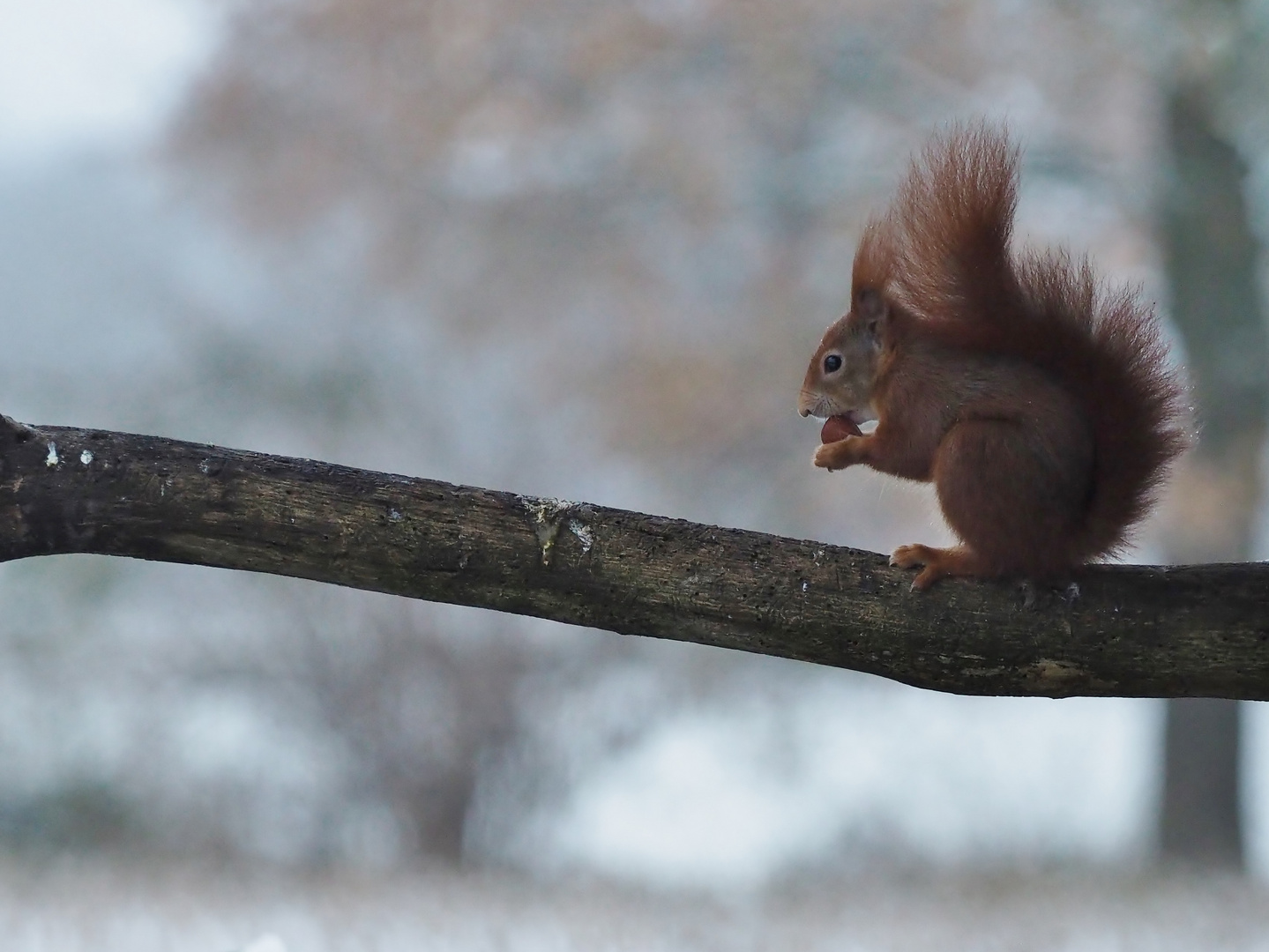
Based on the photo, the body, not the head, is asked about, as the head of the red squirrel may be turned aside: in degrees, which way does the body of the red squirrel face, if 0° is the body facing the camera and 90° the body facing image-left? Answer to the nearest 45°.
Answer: approximately 90°

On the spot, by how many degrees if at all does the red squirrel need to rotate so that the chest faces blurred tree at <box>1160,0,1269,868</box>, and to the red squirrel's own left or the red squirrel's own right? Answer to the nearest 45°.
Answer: approximately 90° to the red squirrel's own right

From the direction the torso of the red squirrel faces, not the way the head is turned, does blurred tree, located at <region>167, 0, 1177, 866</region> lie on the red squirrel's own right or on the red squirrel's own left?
on the red squirrel's own right
